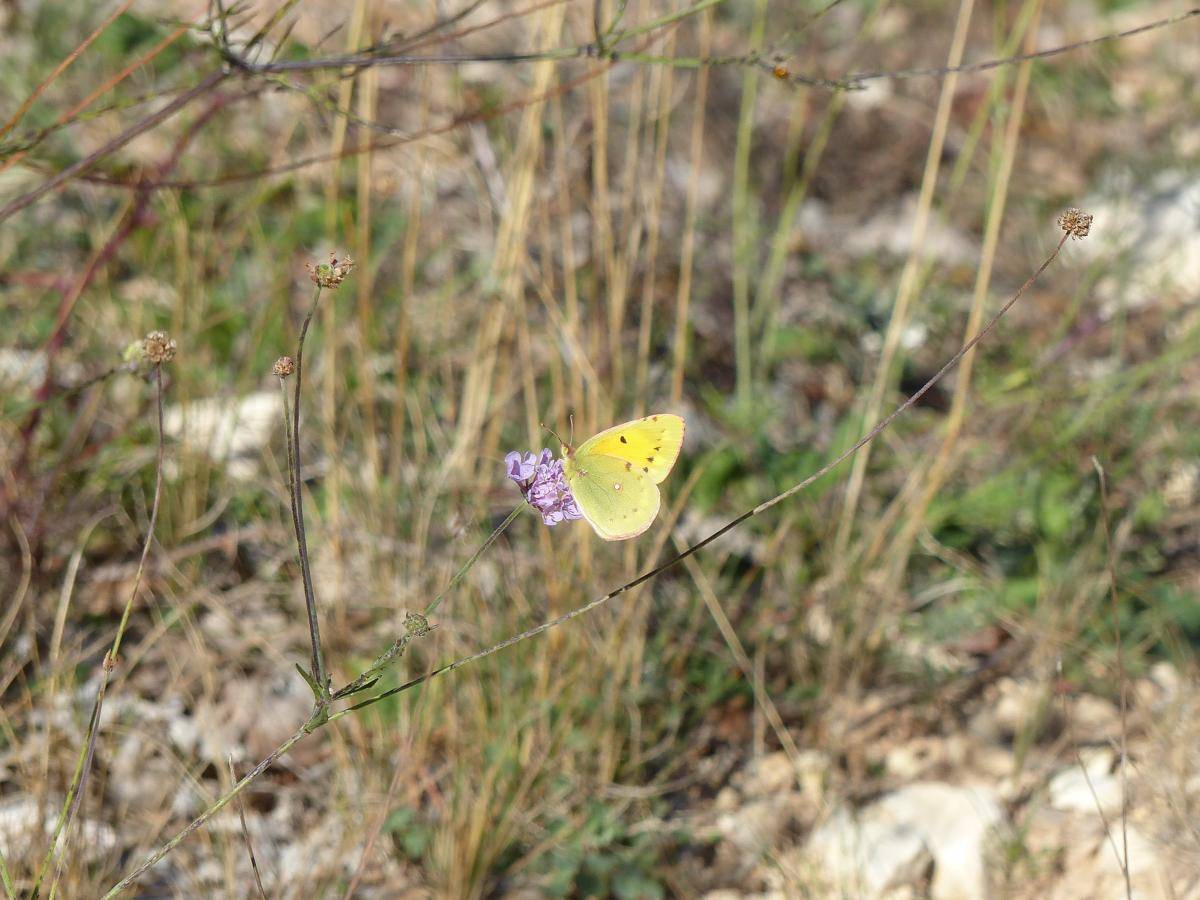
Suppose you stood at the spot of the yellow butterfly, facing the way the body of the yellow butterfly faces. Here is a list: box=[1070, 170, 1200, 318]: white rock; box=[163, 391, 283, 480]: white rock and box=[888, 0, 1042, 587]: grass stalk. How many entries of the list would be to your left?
0

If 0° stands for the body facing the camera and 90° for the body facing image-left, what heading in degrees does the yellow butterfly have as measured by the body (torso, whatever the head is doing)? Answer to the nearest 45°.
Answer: approximately 90°

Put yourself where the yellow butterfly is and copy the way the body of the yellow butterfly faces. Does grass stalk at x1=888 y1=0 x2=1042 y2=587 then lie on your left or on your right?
on your right

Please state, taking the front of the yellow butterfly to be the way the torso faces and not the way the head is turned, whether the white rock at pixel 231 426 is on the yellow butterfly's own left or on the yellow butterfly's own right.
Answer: on the yellow butterfly's own right
